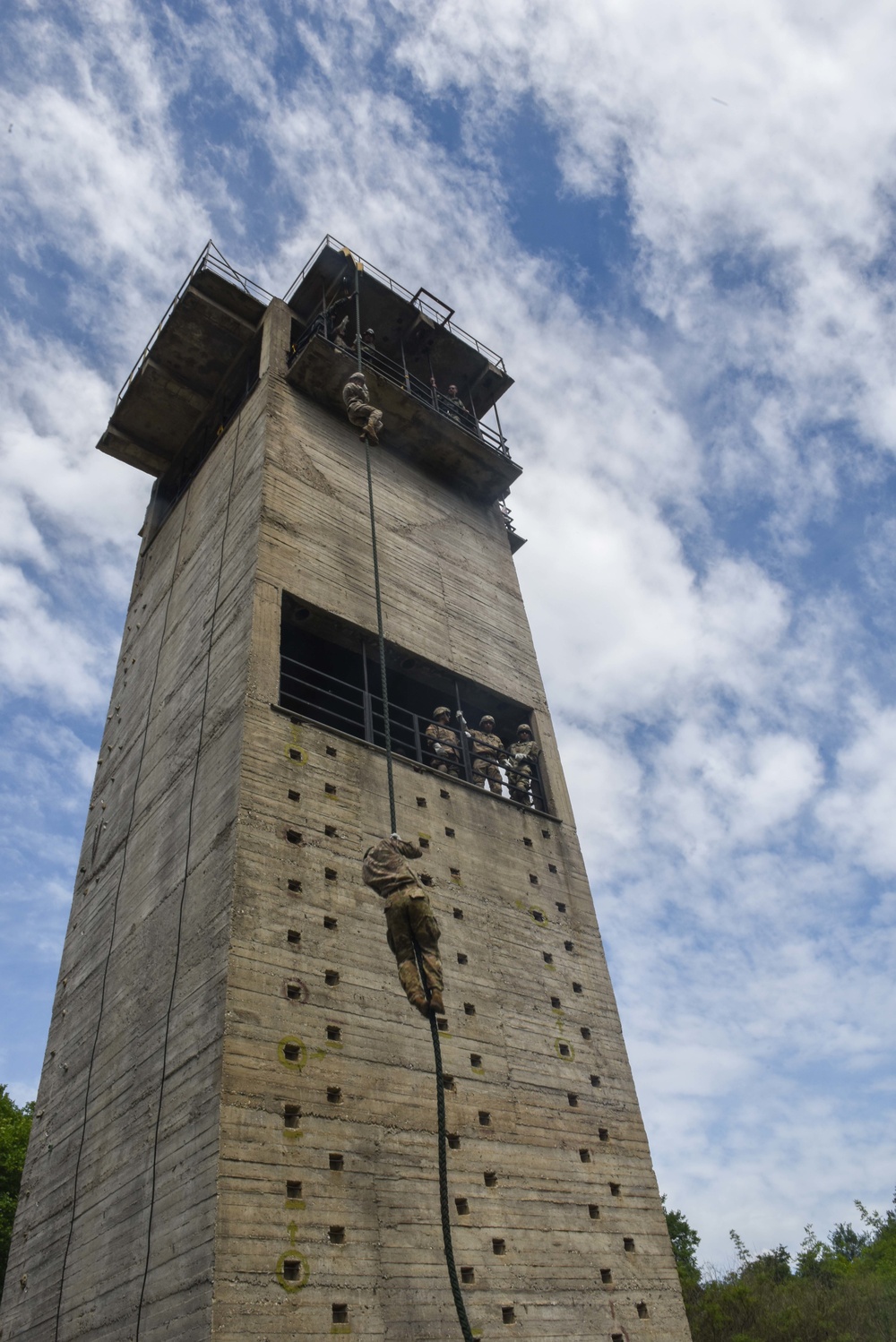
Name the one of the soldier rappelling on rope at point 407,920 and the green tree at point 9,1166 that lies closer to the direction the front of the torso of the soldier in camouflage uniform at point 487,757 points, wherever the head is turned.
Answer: the soldier rappelling on rope

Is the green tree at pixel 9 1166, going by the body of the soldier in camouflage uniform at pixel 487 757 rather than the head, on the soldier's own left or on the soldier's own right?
on the soldier's own right

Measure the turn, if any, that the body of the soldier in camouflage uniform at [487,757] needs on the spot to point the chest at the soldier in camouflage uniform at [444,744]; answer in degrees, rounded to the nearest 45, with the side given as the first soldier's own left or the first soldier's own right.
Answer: approximately 45° to the first soldier's own right

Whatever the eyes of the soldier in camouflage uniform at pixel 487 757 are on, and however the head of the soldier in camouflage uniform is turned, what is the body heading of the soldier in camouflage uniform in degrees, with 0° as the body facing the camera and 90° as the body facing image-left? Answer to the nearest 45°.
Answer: approximately 0°

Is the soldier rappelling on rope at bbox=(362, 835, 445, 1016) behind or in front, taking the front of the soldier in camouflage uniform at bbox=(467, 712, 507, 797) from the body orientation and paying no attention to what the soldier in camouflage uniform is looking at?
in front

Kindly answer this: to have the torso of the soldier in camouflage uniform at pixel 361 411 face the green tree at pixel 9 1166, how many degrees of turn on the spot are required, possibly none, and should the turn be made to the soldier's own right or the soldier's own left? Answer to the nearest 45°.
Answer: approximately 135° to the soldier's own left
